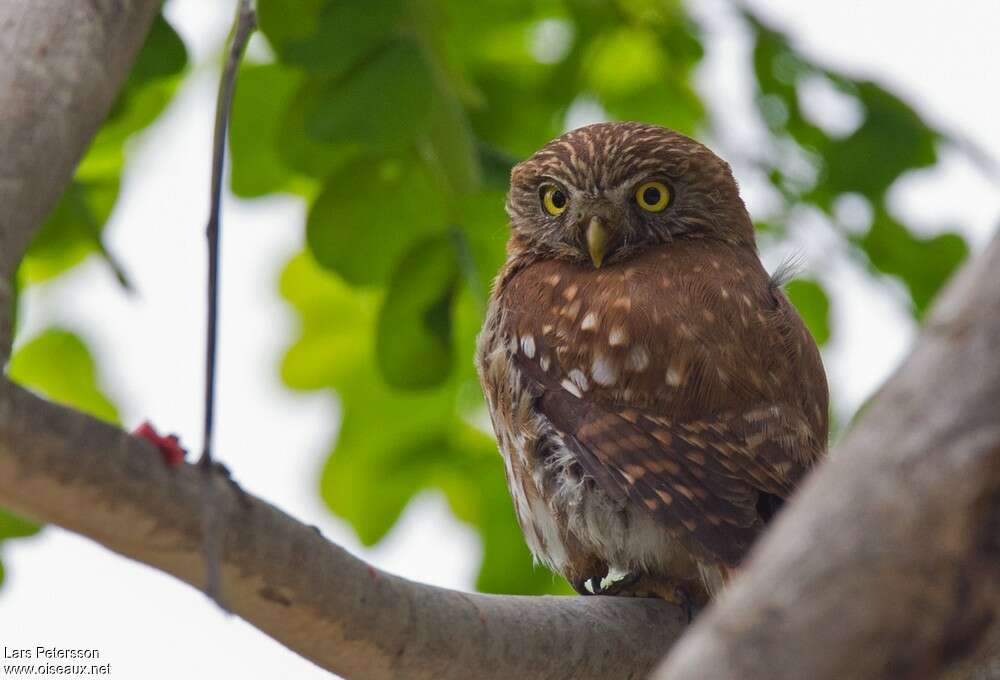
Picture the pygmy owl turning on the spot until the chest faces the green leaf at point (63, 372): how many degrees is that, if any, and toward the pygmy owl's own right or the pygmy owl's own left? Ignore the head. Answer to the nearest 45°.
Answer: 0° — it already faces it

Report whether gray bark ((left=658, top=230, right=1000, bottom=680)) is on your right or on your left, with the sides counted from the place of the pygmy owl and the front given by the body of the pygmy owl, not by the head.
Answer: on your left

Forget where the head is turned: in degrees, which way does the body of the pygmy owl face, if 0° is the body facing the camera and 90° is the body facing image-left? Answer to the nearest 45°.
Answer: approximately 90°
